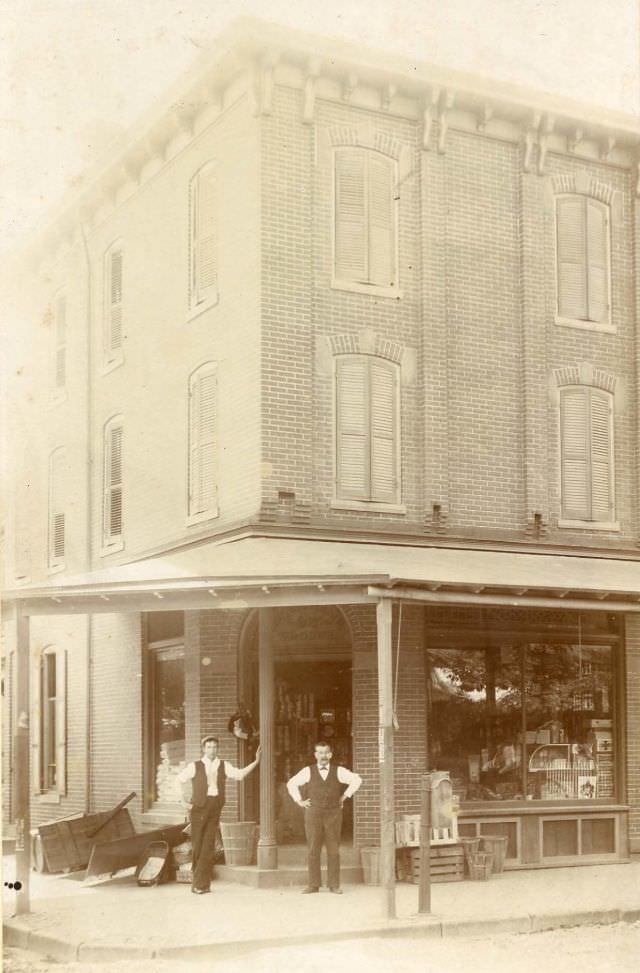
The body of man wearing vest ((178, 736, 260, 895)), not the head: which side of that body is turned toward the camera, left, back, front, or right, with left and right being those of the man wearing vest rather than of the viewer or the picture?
front

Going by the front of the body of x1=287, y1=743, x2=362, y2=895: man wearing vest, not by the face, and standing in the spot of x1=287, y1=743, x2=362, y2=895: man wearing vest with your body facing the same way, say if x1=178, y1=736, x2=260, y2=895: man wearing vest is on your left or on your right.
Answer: on your right

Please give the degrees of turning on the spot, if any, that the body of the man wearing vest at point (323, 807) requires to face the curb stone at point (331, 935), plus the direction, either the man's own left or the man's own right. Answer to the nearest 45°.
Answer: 0° — they already face it

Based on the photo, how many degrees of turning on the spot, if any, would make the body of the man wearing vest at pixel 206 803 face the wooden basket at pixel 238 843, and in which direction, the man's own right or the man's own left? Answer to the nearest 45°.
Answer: approximately 180°

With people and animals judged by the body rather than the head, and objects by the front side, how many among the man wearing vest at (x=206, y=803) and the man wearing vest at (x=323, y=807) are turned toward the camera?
2

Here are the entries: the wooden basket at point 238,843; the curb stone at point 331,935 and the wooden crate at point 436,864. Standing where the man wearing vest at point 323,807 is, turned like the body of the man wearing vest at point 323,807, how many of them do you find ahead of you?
1

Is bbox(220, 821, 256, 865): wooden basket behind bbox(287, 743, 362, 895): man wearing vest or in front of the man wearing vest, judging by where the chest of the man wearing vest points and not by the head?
behind

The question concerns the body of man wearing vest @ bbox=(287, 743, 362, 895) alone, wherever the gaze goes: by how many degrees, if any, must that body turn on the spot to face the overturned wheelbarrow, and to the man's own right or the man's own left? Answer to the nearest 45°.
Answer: approximately 135° to the man's own right

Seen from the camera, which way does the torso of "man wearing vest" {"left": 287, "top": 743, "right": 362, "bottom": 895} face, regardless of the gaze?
toward the camera

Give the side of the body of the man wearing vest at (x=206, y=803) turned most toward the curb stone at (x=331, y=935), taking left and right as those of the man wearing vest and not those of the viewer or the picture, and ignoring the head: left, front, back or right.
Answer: front
